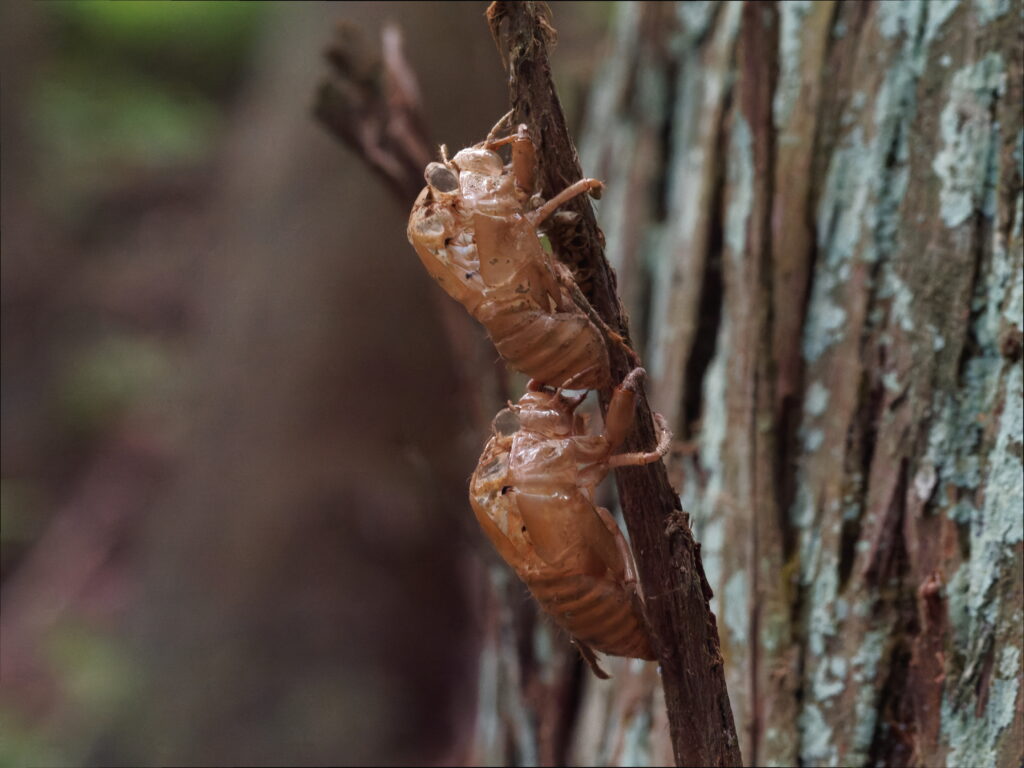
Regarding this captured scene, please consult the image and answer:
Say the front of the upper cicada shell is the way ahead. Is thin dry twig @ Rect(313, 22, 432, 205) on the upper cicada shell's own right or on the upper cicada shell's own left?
on the upper cicada shell's own right

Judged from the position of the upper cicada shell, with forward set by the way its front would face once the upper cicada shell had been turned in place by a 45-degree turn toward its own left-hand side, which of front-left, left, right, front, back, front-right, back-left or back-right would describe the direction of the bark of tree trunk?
back

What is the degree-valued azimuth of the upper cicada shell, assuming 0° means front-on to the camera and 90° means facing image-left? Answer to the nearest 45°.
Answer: approximately 90°
